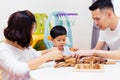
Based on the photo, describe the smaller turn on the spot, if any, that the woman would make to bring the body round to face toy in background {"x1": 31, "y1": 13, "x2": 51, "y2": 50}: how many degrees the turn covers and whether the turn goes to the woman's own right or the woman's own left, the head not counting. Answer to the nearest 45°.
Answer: approximately 45° to the woman's own left

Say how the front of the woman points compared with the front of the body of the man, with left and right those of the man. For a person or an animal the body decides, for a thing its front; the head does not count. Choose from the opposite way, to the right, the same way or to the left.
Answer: the opposite way

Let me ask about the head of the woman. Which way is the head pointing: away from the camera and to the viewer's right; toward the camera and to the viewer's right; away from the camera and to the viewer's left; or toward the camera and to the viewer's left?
away from the camera and to the viewer's right

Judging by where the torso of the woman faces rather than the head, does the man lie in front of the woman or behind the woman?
in front

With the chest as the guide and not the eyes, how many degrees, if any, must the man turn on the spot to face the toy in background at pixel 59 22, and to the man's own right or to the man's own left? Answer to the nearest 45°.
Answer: approximately 90° to the man's own right

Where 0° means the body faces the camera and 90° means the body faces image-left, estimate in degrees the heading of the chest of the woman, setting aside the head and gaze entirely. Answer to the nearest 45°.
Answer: approximately 225°

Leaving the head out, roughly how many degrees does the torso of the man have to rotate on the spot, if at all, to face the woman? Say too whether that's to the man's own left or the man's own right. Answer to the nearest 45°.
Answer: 0° — they already face them

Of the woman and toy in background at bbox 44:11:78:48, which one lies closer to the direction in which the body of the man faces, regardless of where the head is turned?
the woman
